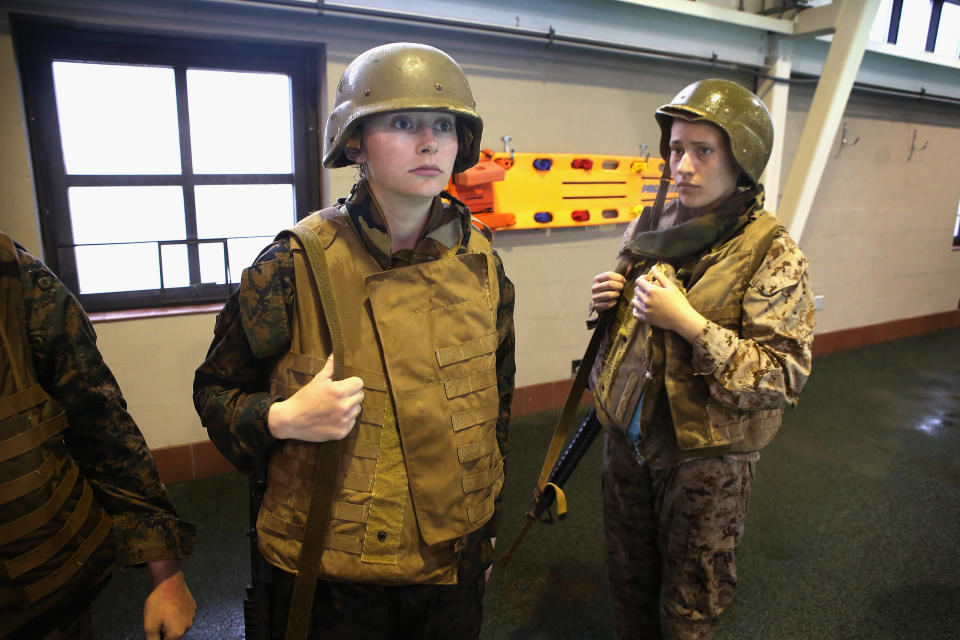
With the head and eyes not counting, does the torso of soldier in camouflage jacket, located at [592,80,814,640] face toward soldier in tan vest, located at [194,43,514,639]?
yes

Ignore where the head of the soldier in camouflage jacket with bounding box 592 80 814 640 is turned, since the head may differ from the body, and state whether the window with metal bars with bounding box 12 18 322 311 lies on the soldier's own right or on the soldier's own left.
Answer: on the soldier's own right

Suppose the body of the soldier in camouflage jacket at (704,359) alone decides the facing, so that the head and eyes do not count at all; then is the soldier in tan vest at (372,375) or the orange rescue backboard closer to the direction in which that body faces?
the soldier in tan vest

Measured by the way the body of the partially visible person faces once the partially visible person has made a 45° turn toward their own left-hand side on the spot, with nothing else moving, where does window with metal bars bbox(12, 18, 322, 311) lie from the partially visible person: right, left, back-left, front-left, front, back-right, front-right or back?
back-left

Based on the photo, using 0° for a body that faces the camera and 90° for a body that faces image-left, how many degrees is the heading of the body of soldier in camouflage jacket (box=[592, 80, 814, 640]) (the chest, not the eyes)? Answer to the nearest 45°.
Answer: approximately 45°

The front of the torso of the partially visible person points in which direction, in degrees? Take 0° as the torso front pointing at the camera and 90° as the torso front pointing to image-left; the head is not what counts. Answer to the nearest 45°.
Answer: approximately 0°

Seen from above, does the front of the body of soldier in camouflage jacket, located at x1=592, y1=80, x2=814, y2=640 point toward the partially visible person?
yes
